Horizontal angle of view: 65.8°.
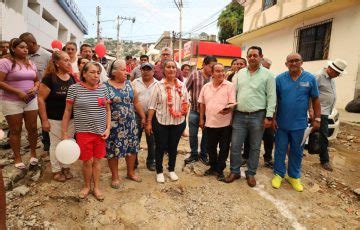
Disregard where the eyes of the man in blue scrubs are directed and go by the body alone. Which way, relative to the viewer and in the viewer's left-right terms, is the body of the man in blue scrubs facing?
facing the viewer

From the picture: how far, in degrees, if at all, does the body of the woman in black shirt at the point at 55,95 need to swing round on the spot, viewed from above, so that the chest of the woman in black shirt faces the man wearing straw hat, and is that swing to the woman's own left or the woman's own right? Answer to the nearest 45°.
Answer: approximately 45° to the woman's own left

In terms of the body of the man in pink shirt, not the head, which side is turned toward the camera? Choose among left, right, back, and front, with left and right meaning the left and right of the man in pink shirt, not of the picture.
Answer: front

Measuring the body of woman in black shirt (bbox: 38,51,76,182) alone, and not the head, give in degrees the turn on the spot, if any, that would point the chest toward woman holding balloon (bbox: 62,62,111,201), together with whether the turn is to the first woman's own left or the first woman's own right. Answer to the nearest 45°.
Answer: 0° — they already face them

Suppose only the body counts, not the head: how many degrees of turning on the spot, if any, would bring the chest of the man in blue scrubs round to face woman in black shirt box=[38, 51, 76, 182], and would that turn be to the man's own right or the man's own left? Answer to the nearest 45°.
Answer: approximately 45° to the man's own right

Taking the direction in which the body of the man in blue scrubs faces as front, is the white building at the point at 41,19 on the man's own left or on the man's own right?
on the man's own right

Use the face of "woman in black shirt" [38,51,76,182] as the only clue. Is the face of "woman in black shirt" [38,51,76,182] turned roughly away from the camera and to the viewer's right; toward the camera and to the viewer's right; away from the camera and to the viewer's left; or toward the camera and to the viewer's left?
toward the camera and to the viewer's right

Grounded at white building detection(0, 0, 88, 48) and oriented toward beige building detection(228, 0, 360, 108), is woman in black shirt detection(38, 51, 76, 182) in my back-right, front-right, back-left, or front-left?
front-right

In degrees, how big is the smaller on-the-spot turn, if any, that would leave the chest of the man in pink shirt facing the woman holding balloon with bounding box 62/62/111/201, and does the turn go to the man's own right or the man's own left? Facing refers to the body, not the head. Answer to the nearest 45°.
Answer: approximately 45° to the man's own right

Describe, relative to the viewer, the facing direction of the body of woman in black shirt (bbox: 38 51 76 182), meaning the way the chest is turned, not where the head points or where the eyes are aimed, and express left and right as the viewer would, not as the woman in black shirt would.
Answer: facing the viewer and to the right of the viewer

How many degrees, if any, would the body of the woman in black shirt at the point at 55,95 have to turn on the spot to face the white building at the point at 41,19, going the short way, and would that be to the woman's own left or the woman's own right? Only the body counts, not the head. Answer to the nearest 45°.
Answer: approximately 135° to the woman's own left

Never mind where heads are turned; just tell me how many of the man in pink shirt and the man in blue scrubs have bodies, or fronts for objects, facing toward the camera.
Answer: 2
